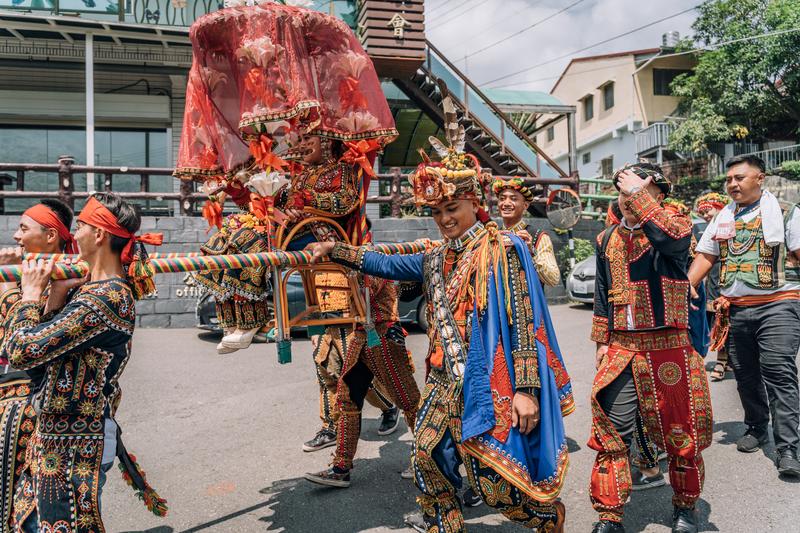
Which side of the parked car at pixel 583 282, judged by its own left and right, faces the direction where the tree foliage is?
back

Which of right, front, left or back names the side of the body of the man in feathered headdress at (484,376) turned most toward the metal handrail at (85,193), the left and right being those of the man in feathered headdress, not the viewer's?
right

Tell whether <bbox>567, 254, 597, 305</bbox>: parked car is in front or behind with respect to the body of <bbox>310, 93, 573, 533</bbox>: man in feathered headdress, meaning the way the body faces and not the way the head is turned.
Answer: behind

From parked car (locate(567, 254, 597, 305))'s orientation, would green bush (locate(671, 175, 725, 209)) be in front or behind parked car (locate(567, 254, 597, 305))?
behind

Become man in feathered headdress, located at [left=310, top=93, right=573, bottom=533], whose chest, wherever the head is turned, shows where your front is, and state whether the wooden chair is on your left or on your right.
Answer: on your right

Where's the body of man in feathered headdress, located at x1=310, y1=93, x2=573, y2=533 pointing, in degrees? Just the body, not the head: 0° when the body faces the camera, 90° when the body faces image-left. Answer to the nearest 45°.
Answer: approximately 45°

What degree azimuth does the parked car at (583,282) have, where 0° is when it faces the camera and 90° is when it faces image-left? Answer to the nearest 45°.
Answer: approximately 45°
